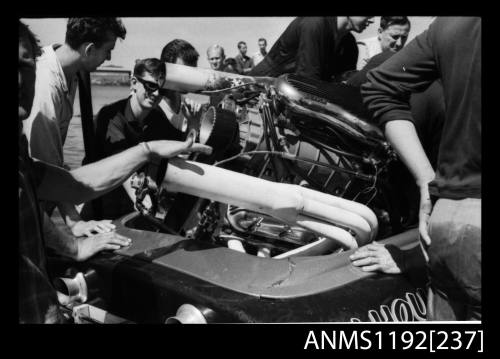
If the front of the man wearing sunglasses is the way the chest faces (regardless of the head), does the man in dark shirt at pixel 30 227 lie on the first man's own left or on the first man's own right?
on the first man's own right

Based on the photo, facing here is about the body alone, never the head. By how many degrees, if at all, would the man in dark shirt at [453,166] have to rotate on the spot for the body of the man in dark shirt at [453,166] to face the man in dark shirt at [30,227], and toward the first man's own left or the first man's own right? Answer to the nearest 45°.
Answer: approximately 90° to the first man's own left

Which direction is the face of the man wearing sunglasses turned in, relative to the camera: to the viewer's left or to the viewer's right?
to the viewer's right

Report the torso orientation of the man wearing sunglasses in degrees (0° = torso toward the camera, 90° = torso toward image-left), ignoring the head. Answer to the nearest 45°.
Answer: approximately 315°

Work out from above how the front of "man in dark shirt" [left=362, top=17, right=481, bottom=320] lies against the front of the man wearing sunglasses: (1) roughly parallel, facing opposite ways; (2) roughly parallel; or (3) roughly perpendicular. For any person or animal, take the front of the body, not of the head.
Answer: roughly perpendicular
